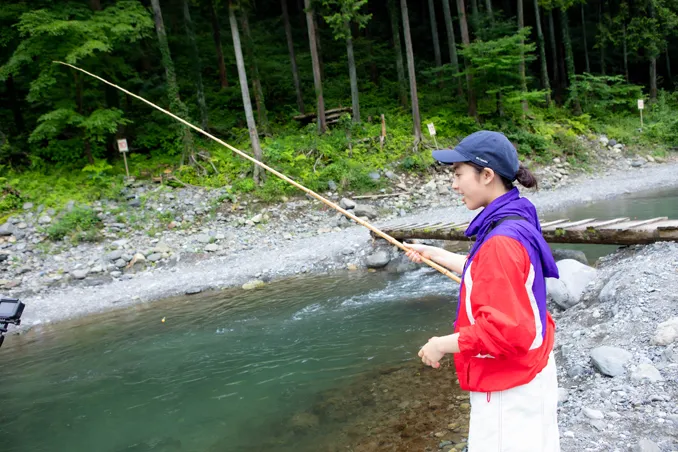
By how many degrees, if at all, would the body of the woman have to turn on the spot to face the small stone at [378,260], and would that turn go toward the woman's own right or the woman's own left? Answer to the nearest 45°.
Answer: approximately 90° to the woman's own right

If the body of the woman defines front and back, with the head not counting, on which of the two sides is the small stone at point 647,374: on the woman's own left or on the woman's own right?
on the woman's own right

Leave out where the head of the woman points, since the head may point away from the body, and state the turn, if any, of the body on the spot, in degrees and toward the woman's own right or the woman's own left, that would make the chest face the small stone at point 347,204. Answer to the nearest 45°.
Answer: approximately 90° to the woman's own right

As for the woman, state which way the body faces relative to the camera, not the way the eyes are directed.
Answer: to the viewer's left

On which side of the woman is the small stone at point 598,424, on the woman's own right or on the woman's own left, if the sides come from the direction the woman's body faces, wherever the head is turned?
on the woman's own right

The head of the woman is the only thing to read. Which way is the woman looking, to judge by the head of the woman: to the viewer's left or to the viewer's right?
to the viewer's left

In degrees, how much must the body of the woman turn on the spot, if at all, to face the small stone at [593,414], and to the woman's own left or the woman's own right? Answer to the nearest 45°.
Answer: approximately 90° to the woman's own right

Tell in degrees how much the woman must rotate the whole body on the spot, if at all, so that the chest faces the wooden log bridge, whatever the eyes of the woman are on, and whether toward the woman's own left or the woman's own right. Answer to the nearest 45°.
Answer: approximately 90° to the woman's own right

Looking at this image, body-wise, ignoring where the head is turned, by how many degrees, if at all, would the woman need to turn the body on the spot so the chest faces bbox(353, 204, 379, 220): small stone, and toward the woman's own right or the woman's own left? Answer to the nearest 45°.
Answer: approximately 90° to the woman's own right
